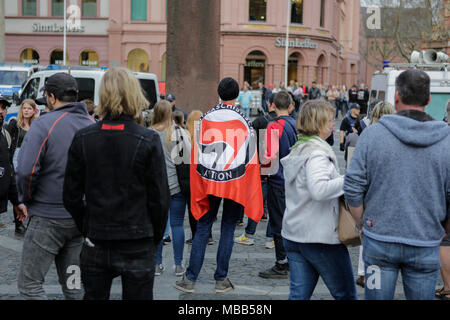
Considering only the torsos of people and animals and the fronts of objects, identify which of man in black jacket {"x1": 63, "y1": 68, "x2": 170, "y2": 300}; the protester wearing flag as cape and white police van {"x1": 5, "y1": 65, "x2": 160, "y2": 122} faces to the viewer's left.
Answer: the white police van

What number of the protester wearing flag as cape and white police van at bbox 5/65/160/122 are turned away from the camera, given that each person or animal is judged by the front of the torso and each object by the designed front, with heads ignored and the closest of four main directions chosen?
1

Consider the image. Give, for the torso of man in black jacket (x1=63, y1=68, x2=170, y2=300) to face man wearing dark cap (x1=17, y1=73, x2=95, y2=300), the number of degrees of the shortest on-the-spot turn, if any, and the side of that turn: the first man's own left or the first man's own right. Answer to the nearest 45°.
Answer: approximately 45° to the first man's own left

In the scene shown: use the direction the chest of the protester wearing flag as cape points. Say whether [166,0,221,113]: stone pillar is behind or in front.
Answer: in front

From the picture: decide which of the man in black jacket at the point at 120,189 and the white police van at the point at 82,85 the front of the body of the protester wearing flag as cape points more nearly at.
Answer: the white police van

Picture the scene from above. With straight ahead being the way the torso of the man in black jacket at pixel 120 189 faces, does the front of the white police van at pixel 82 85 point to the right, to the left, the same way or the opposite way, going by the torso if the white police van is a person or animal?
to the left

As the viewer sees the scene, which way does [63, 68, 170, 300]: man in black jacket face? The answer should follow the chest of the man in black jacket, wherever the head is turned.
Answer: away from the camera

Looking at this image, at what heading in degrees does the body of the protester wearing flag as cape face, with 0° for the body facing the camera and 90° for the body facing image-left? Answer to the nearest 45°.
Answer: approximately 180°

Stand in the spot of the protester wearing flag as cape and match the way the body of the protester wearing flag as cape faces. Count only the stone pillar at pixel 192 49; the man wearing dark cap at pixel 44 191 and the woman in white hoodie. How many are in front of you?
1

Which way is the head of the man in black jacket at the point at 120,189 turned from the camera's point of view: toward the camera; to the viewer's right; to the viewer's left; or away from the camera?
away from the camera

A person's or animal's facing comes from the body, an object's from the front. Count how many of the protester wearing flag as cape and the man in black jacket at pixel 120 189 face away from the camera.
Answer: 2

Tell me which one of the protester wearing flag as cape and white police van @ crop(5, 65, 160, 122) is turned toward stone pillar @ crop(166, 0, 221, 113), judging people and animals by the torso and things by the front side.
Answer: the protester wearing flag as cape

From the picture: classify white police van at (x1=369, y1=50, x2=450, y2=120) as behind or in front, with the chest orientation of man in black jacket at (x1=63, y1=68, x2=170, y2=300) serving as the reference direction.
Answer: in front

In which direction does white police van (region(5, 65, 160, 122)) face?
to the viewer's left

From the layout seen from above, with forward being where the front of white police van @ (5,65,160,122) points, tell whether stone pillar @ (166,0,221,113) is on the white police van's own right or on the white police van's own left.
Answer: on the white police van's own left

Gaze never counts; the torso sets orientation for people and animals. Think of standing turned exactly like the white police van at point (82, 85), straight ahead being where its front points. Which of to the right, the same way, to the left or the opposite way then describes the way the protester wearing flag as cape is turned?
to the right
